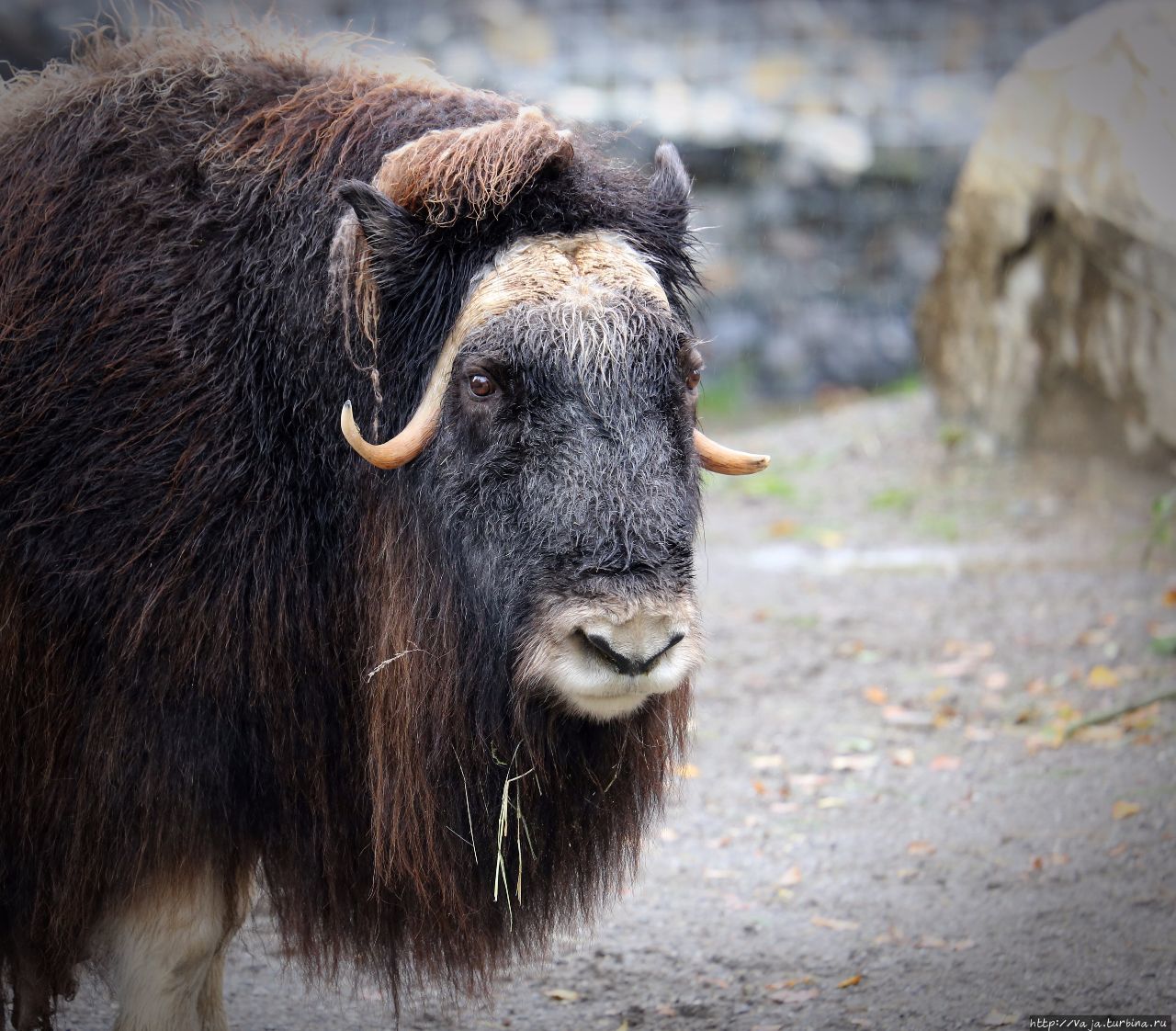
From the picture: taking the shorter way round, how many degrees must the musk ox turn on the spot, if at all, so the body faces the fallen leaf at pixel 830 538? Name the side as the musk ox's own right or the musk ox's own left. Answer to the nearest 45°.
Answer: approximately 90° to the musk ox's own left

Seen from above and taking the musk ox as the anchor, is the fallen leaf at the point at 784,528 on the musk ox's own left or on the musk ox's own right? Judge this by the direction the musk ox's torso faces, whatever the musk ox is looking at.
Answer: on the musk ox's own left

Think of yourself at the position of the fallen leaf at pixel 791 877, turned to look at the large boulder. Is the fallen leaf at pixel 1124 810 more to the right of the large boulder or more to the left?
right

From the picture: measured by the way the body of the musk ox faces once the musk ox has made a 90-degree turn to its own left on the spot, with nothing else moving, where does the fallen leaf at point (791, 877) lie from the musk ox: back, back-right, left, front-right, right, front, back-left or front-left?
front

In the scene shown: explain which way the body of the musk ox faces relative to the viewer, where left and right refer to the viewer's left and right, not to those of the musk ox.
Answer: facing the viewer and to the right of the viewer

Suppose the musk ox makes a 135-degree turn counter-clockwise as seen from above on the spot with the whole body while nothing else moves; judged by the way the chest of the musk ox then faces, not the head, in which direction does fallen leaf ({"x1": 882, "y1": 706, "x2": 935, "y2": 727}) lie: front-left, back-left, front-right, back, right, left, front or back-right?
front-right

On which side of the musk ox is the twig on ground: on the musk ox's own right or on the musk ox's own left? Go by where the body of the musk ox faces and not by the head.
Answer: on the musk ox's own left

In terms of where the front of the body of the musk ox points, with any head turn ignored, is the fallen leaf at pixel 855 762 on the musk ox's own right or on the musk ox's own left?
on the musk ox's own left

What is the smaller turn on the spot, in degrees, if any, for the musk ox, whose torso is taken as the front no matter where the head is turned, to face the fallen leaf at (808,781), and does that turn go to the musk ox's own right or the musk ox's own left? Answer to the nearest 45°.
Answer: approximately 90° to the musk ox's own left

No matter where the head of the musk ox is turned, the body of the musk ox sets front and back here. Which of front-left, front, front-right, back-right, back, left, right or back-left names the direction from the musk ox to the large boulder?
left

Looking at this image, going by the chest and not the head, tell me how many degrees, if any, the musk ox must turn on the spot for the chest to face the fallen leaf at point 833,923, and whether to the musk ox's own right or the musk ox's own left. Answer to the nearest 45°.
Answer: approximately 90° to the musk ox's own left

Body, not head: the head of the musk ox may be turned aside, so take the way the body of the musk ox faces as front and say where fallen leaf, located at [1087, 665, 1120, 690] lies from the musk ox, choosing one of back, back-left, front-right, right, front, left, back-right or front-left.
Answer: left
